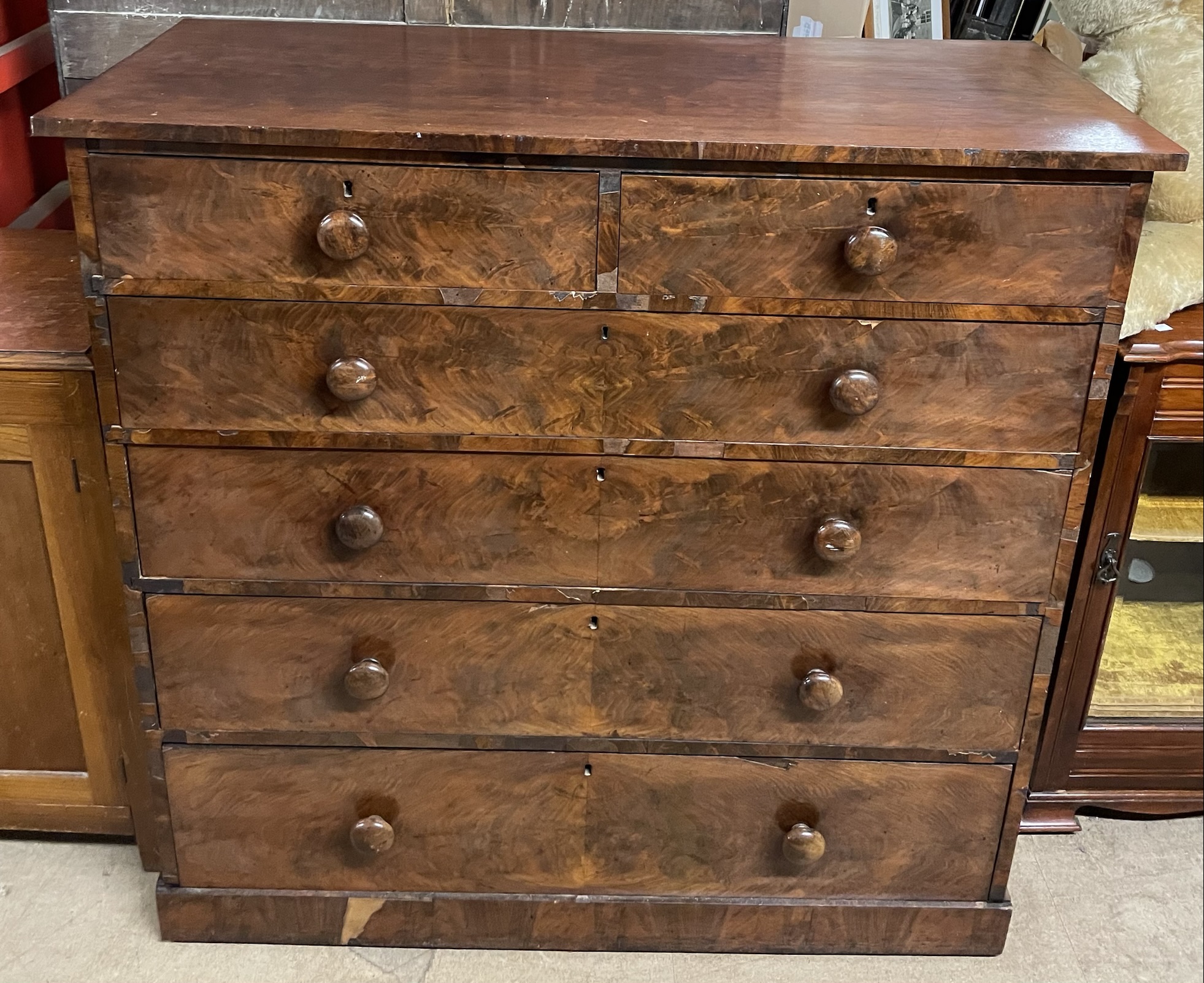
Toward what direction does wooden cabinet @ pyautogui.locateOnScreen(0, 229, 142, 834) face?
toward the camera

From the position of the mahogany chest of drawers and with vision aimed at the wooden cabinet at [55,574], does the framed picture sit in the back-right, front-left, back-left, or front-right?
back-right

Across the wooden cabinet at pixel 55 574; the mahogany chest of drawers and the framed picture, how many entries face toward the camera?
3

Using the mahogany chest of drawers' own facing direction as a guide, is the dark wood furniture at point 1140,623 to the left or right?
on its left

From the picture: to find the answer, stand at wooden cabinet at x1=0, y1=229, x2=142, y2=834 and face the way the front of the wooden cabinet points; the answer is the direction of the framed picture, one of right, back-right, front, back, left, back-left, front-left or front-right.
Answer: left

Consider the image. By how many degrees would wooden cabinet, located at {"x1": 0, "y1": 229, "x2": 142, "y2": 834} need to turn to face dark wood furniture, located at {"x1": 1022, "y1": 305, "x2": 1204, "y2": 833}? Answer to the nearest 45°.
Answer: approximately 90° to its left

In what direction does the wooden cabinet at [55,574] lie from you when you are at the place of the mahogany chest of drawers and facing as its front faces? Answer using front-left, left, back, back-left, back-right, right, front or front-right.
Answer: right

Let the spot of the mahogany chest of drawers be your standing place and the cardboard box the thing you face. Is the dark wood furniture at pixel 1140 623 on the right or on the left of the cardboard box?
right

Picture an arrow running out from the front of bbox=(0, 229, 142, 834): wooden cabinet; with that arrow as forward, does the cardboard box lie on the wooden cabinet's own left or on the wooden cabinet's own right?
on the wooden cabinet's own left

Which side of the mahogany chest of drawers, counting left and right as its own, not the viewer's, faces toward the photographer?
front

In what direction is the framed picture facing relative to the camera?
toward the camera

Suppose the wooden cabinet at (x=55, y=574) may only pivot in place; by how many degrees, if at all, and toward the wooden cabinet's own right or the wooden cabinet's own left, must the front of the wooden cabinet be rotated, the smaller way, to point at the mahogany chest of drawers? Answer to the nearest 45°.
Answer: approximately 45° to the wooden cabinet's own left
